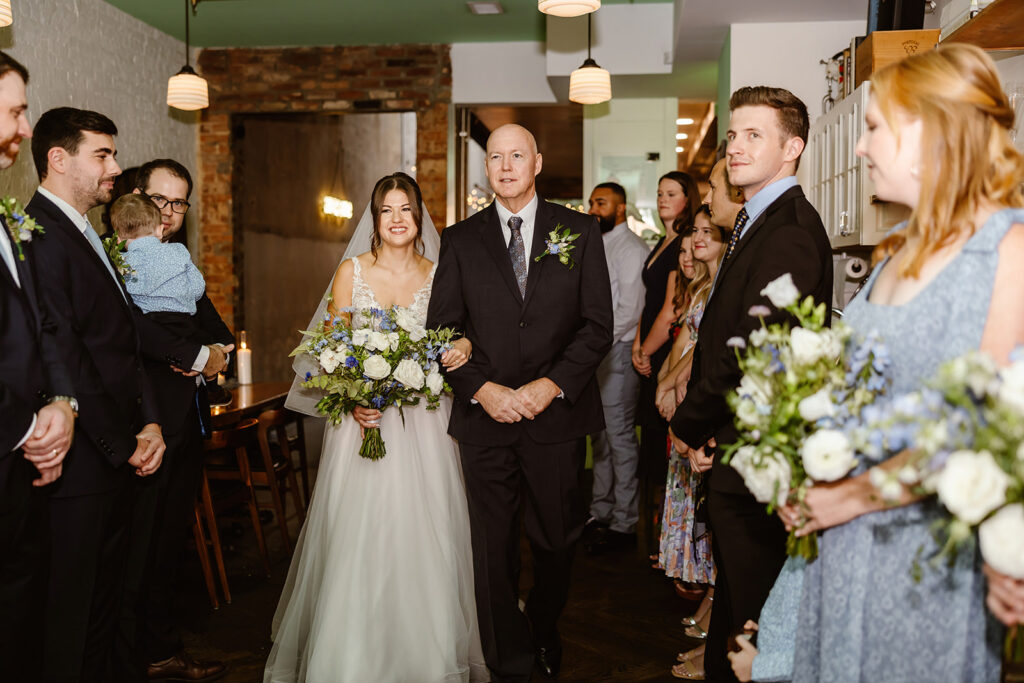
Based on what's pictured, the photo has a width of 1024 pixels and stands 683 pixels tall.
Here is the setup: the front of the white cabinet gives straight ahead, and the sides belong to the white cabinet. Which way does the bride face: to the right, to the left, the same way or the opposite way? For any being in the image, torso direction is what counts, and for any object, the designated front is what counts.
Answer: to the left

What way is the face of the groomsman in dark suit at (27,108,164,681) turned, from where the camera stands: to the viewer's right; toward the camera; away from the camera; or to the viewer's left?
to the viewer's right

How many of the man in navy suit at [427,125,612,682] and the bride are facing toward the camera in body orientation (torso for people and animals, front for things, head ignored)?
2

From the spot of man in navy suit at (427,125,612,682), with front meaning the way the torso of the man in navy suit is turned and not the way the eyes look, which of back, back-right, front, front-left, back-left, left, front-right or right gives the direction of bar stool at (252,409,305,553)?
back-right

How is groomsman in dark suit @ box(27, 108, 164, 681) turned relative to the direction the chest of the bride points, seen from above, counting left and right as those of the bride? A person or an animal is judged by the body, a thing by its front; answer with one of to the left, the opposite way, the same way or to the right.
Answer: to the left

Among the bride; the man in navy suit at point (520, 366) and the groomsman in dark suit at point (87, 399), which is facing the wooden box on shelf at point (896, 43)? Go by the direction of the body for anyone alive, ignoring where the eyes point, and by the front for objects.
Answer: the groomsman in dark suit

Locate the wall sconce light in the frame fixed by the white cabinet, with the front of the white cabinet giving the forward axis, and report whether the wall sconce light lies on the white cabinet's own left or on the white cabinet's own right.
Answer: on the white cabinet's own right

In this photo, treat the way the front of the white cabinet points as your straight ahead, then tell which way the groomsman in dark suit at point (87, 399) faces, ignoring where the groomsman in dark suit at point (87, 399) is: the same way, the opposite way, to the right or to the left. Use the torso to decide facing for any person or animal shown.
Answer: the opposite way

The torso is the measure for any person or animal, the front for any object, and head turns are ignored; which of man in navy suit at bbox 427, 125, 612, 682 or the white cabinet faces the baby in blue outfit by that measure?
the white cabinet

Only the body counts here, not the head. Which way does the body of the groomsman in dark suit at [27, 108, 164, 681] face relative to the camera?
to the viewer's right
